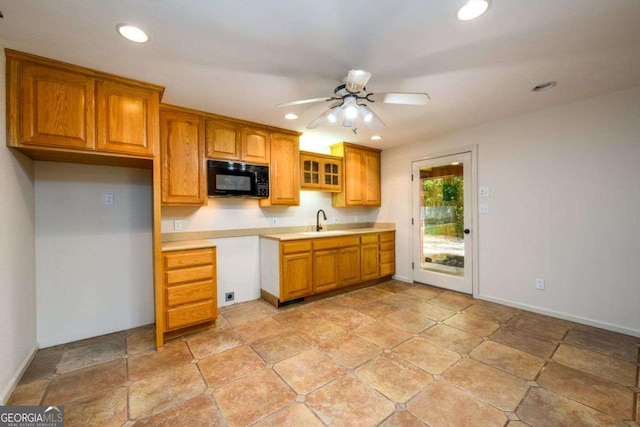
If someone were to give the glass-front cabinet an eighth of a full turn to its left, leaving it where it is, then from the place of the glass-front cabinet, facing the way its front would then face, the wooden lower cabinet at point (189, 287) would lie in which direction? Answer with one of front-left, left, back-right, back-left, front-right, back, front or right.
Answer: back-right

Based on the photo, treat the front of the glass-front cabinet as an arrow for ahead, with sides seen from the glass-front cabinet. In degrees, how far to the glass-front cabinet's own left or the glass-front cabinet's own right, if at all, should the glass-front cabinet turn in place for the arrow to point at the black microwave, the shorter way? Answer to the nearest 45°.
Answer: approximately 90° to the glass-front cabinet's own right

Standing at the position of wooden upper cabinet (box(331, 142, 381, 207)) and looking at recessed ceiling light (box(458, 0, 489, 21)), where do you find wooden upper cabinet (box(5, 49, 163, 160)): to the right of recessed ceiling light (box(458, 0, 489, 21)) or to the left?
right

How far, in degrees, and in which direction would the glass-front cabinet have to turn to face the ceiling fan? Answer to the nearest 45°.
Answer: approximately 45° to its right

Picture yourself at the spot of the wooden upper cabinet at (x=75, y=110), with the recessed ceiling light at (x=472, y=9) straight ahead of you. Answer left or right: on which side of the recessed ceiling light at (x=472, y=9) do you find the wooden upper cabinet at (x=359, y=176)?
left

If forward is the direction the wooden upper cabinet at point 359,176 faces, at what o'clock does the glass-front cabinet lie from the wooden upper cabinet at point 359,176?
The glass-front cabinet is roughly at 3 o'clock from the wooden upper cabinet.

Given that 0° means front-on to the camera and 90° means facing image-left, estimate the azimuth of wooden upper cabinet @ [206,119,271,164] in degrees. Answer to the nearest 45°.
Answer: approximately 315°

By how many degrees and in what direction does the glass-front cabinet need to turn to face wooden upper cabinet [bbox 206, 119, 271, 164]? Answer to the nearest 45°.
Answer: approximately 90° to its right

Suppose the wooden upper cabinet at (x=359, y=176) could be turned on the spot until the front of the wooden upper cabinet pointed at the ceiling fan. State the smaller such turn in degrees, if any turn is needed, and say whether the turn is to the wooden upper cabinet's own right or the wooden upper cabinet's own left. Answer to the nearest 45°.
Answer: approximately 45° to the wooden upper cabinet's own right
